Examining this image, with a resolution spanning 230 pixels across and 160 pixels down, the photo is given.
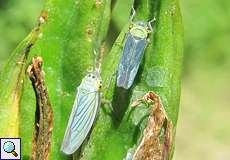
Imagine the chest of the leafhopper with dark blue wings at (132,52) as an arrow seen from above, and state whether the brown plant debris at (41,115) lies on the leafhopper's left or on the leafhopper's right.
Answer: on the leafhopper's left

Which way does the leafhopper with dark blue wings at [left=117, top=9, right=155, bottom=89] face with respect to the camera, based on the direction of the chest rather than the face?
away from the camera
